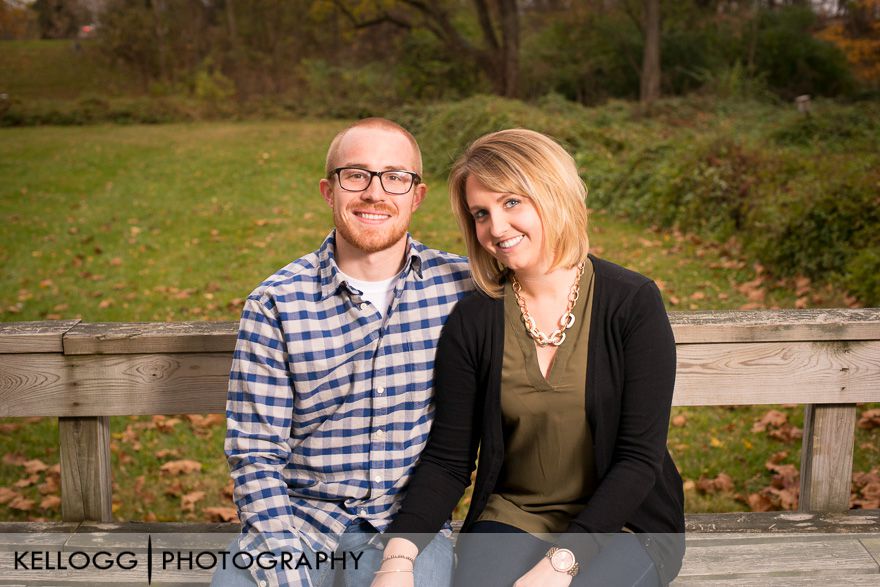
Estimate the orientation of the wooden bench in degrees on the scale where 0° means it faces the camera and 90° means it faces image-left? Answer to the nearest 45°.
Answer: approximately 0°

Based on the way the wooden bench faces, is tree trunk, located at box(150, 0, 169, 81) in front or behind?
behind

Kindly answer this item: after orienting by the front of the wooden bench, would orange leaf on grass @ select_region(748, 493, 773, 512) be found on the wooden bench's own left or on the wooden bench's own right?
on the wooden bench's own left

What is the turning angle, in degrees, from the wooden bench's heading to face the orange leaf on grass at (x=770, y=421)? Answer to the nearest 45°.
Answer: approximately 135° to its left

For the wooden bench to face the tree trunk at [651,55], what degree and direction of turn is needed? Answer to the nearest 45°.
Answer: approximately 180°

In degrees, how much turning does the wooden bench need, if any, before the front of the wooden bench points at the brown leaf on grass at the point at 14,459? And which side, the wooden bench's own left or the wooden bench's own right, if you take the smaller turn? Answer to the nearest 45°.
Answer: approximately 135° to the wooden bench's own right

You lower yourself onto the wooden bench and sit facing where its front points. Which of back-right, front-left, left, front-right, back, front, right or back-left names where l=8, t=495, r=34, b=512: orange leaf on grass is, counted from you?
back-right

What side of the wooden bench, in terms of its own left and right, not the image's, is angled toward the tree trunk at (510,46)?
back

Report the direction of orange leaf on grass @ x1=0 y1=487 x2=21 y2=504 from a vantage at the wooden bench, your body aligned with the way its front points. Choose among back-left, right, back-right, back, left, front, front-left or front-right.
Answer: back-right

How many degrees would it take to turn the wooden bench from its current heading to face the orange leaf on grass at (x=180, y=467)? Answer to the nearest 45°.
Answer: approximately 180°
